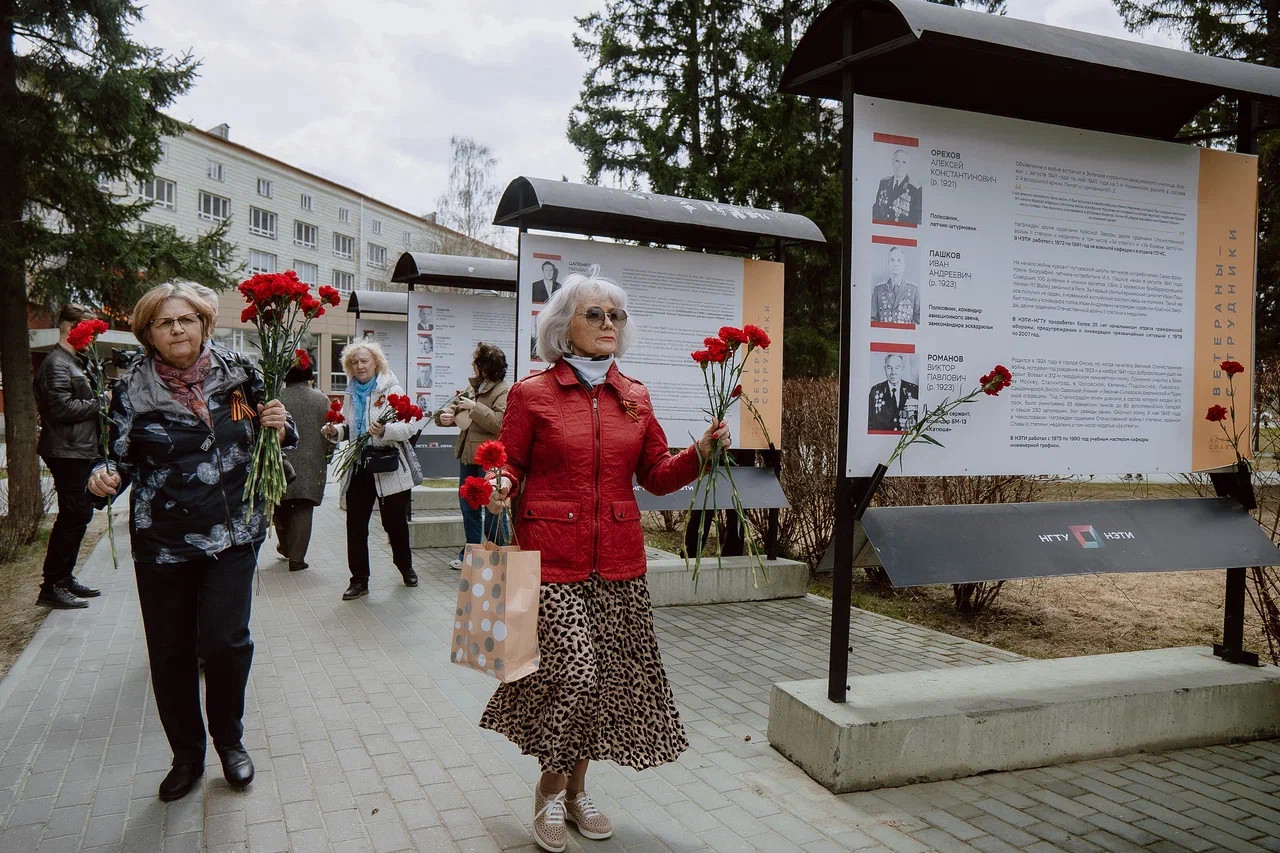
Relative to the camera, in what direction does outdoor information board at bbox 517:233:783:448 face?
facing the viewer and to the right of the viewer

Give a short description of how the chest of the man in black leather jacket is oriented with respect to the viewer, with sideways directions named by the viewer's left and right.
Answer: facing to the right of the viewer

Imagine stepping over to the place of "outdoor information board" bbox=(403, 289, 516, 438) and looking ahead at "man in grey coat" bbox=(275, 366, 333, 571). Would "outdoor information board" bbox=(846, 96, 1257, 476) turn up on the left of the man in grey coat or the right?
left

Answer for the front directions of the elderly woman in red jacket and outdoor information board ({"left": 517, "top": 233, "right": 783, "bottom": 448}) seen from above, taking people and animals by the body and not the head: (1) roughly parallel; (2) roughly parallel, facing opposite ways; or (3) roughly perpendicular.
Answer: roughly parallel

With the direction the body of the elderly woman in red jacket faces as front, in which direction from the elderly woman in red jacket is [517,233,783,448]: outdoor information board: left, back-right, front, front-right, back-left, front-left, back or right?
back-left

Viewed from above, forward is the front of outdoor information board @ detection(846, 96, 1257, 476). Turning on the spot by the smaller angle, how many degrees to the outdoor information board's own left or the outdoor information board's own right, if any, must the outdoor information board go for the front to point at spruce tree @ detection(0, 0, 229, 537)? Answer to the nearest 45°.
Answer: approximately 135° to the outdoor information board's own right

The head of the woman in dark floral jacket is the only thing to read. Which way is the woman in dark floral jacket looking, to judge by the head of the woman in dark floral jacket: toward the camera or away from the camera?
toward the camera

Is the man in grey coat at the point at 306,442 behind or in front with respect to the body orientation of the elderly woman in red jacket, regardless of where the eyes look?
behind

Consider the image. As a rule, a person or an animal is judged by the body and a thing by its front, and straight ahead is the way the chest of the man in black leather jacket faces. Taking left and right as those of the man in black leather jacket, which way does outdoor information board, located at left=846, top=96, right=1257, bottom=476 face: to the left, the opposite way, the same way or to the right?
to the right

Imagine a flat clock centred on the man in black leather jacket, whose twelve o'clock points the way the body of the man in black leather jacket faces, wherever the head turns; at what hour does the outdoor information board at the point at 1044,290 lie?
The outdoor information board is roughly at 2 o'clock from the man in black leather jacket.
